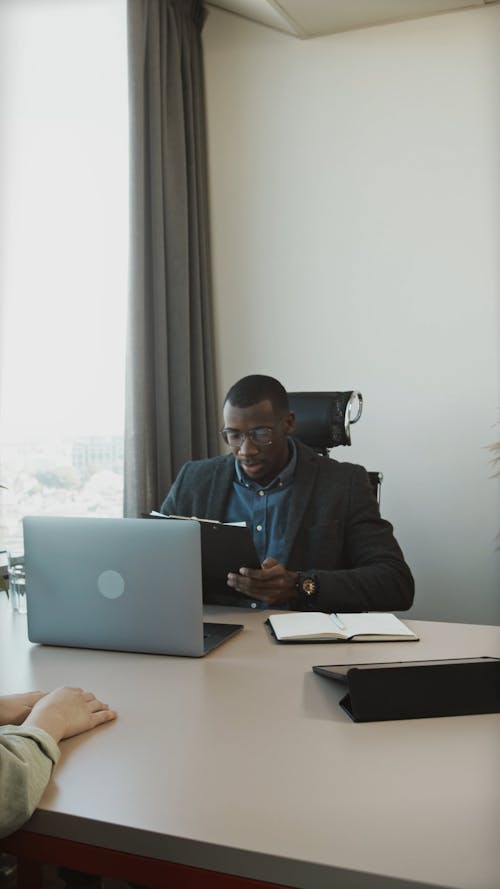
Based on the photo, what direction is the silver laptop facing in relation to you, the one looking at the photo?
facing away from the viewer and to the right of the viewer

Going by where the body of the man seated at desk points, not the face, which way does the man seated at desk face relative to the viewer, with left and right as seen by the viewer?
facing the viewer and to the left of the viewer

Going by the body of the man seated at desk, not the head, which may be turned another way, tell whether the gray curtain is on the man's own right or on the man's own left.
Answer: on the man's own right

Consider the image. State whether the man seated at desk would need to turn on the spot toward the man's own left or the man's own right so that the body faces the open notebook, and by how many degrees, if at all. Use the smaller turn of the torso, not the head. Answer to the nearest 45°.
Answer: approximately 45° to the man's own left

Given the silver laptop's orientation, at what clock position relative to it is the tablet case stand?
The tablet case stand is roughly at 3 o'clock from the silver laptop.

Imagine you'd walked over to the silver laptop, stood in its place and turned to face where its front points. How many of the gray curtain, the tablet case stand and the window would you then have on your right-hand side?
1

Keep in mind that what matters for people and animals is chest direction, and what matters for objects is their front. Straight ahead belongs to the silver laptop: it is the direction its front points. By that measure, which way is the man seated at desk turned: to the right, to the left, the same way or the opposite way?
the opposite way

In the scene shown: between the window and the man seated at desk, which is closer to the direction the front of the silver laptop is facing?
the man seated at desk

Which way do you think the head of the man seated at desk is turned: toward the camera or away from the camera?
toward the camera

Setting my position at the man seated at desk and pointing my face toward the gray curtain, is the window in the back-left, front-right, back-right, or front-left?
front-left

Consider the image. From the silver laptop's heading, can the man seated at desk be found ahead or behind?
ahead

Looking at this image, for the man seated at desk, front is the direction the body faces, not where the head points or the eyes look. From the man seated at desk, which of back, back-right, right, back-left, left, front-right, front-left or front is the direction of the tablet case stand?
front-left
